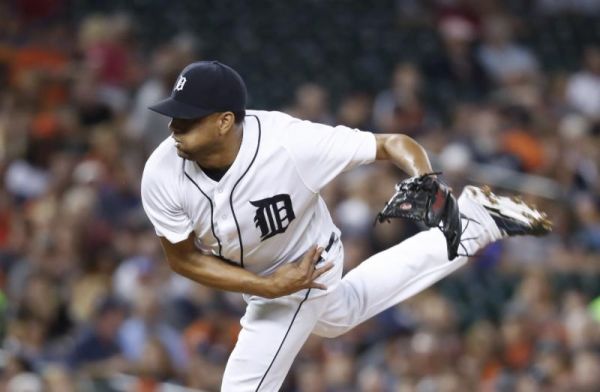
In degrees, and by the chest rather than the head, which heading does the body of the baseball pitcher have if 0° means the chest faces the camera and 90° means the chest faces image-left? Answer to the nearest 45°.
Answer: approximately 45°
